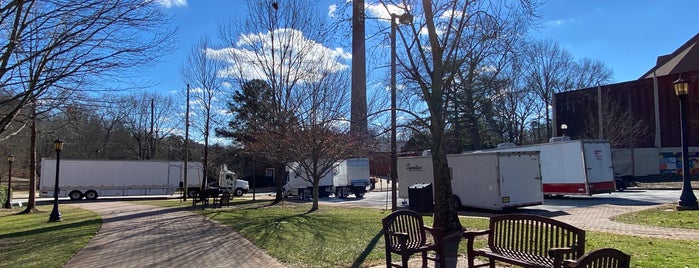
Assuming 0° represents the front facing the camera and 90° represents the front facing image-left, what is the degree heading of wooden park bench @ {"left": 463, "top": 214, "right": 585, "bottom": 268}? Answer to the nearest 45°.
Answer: approximately 45°

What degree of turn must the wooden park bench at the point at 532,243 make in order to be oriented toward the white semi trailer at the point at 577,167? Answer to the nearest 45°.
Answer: approximately 135° to its right

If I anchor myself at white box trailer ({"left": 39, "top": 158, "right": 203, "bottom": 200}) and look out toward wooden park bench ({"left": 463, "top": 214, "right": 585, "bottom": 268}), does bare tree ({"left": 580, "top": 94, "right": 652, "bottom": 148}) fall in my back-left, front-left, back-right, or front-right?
front-left

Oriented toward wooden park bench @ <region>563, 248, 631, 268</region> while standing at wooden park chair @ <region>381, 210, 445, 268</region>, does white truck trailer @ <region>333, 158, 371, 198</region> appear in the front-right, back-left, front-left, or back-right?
back-left

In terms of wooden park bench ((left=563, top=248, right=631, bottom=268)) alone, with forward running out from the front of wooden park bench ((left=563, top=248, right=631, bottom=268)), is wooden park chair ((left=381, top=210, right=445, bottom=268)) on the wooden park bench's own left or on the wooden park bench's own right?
on the wooden park bench's own right

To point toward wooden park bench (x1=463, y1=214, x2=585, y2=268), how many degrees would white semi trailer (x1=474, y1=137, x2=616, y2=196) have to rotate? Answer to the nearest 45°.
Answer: approximately 135° to its left

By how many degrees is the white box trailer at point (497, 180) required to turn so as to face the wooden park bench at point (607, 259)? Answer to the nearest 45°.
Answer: approximately 135° to its left

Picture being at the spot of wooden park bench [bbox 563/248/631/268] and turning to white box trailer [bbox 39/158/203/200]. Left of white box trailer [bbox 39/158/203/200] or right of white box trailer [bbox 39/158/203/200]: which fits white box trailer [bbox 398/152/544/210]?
right

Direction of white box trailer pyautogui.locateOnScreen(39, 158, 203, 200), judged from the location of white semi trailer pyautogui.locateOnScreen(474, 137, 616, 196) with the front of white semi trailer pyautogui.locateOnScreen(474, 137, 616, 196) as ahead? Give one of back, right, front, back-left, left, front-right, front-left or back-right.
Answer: front-left
